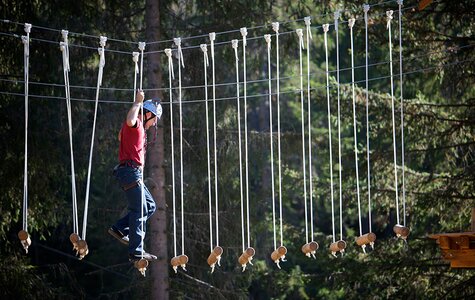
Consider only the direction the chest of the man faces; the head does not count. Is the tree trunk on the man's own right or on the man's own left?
on the man's own left

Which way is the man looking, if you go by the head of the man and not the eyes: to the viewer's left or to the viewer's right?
to the viewer's right

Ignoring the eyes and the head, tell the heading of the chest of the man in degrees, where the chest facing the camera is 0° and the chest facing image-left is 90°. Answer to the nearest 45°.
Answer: approximately 270°

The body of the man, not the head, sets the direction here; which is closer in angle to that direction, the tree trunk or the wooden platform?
the wooden platform

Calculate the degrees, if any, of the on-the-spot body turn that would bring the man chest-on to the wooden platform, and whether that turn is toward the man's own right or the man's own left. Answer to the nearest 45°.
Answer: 0° — they already face it
